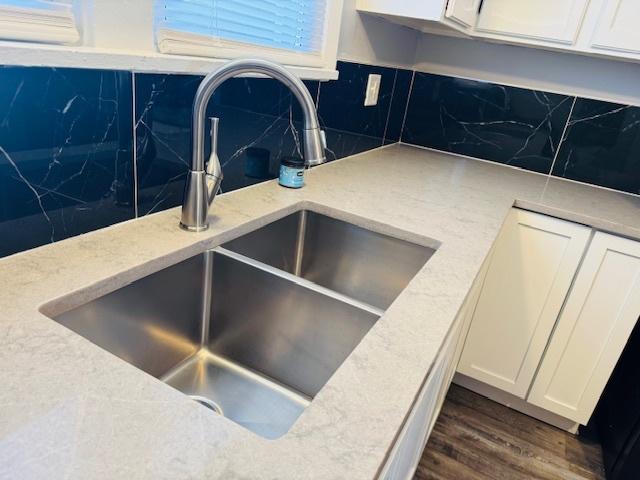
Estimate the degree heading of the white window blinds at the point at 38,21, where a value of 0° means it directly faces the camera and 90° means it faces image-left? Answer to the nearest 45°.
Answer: approximately 315°

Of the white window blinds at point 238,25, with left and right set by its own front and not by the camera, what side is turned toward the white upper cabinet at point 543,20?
left

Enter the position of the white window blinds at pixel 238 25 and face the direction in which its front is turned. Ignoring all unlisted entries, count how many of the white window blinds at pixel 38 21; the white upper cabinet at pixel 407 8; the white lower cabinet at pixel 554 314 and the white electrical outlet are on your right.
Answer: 1

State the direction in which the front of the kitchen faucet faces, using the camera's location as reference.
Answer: facing the viewer and to the right of the viewer

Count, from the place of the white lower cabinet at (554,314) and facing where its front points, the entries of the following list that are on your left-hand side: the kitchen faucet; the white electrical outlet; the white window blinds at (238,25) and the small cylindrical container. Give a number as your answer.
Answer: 0

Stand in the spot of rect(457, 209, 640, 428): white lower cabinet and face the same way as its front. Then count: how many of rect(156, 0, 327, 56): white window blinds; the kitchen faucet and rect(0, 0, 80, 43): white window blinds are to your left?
0

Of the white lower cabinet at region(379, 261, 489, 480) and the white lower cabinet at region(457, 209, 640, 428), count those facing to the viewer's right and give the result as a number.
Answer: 1

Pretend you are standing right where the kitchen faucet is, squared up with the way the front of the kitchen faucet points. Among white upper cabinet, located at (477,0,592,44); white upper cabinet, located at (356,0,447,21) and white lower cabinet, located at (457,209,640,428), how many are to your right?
0

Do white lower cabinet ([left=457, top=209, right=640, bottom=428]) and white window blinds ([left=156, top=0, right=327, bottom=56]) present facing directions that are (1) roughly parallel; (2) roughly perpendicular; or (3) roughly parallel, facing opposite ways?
roughly perpendicular

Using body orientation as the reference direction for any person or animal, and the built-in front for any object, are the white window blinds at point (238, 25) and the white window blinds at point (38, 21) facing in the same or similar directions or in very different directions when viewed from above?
same or similar directions

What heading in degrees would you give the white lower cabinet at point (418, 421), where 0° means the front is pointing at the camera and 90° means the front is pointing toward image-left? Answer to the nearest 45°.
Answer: approximately 270°

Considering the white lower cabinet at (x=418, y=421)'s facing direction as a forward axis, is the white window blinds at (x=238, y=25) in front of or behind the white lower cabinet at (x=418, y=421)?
behind

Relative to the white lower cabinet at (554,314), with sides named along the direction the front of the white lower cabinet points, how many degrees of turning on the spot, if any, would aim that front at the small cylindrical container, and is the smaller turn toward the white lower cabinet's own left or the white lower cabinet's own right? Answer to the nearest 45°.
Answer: approximately 45° to the white lower cabinet's own right

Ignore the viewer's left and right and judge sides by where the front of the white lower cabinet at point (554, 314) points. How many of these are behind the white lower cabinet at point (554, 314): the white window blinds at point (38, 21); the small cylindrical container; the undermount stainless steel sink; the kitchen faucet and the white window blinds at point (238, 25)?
0

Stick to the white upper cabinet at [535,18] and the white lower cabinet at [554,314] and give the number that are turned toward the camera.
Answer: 2

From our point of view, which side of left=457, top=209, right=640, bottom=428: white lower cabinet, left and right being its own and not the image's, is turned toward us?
front

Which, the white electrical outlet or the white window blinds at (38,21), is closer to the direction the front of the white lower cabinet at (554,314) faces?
the white window blinds

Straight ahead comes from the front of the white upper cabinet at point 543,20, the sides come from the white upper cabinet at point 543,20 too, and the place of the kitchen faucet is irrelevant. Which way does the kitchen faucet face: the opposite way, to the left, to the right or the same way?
to the left

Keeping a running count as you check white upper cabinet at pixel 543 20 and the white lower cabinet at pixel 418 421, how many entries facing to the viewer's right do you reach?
1

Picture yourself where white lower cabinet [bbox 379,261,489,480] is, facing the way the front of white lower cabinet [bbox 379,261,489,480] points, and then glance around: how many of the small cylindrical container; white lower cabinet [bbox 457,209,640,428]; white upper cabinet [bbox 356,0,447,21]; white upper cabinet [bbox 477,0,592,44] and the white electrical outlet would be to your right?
0
